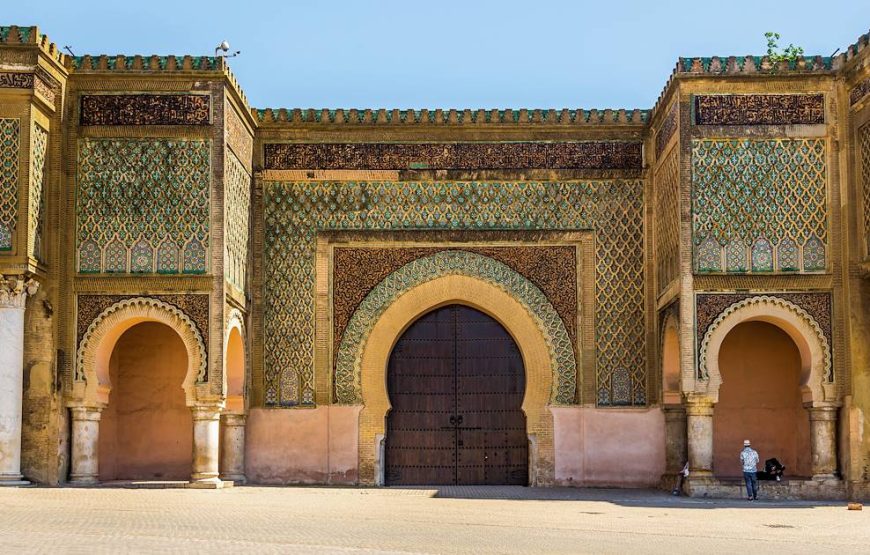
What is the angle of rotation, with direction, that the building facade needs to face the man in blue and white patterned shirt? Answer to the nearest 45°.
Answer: approximately 45° to its left

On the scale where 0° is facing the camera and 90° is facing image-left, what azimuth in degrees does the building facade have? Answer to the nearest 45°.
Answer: approximately 0°
